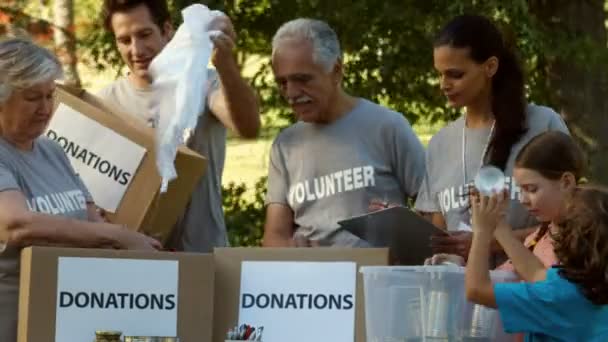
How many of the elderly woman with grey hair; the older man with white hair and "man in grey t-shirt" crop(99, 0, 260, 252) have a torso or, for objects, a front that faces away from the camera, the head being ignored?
0

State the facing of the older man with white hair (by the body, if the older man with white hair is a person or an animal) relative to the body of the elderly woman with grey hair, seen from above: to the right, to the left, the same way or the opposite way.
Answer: to the right

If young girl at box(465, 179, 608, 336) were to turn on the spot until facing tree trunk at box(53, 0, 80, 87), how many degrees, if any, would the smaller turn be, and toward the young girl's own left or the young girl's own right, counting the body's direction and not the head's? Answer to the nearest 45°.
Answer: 0° — they already face it

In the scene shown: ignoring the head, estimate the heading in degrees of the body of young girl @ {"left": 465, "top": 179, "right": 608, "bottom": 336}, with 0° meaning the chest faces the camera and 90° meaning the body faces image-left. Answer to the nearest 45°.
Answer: approximately 135°

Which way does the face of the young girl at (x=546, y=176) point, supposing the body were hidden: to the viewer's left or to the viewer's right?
to the viewer's left

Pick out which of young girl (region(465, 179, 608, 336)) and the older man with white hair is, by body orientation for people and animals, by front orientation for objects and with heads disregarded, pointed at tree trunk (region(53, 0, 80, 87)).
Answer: the young girl

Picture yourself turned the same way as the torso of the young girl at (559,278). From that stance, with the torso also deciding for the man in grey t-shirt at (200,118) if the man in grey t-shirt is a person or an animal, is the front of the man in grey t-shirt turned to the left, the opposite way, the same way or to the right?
to the left

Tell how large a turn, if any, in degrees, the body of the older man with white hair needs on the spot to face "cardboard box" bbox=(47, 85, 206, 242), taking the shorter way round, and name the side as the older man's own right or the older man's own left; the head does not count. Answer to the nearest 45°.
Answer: approximately 45° to the older man's own right

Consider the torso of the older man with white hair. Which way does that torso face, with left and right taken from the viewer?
facing the viewer and to the left of the viewer

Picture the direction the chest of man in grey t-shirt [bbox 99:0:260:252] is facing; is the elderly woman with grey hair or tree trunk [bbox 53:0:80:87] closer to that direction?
the elderly woman with grey hair

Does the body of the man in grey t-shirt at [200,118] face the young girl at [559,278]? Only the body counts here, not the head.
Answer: no

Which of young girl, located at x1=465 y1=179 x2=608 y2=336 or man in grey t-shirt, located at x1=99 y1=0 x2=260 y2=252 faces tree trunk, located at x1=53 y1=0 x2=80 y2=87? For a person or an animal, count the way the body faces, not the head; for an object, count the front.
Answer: the young girl

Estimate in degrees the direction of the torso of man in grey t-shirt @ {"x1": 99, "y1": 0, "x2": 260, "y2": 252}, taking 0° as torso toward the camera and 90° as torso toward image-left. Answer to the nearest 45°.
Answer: approximately 45°

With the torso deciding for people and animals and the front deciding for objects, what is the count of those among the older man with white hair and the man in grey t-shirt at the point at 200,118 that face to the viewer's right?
0

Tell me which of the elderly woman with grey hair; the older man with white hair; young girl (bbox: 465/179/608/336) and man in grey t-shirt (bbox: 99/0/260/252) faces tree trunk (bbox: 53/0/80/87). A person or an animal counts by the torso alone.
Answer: the young girl

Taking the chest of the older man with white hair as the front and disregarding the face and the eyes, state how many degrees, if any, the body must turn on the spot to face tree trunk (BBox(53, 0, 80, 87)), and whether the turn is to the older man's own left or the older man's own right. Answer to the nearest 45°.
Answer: approximately 90° to the older man's own right

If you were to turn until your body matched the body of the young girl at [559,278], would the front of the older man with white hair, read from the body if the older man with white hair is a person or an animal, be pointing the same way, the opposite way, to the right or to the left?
to the left

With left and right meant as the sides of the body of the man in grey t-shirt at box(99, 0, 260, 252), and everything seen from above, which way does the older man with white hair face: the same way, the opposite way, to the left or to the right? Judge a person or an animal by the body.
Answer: the same way

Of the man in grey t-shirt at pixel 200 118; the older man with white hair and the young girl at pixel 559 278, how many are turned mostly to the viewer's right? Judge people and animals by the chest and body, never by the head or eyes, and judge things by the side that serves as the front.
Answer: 0
